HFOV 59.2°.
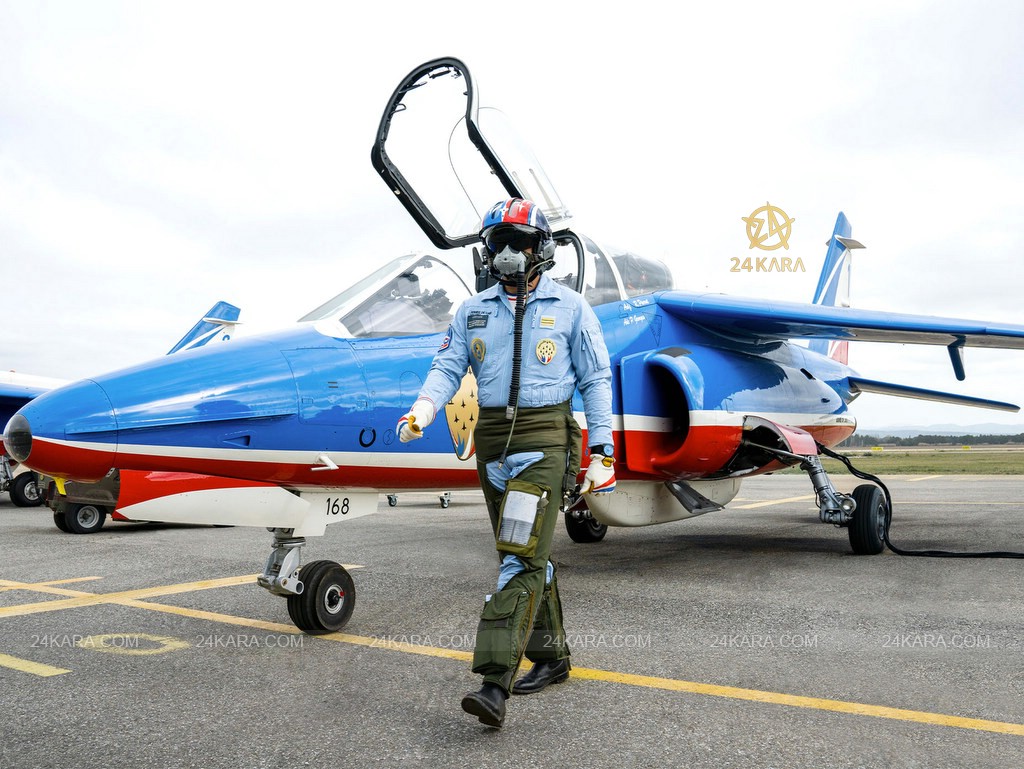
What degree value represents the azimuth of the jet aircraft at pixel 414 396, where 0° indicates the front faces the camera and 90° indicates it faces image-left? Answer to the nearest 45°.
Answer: approximately 45°
